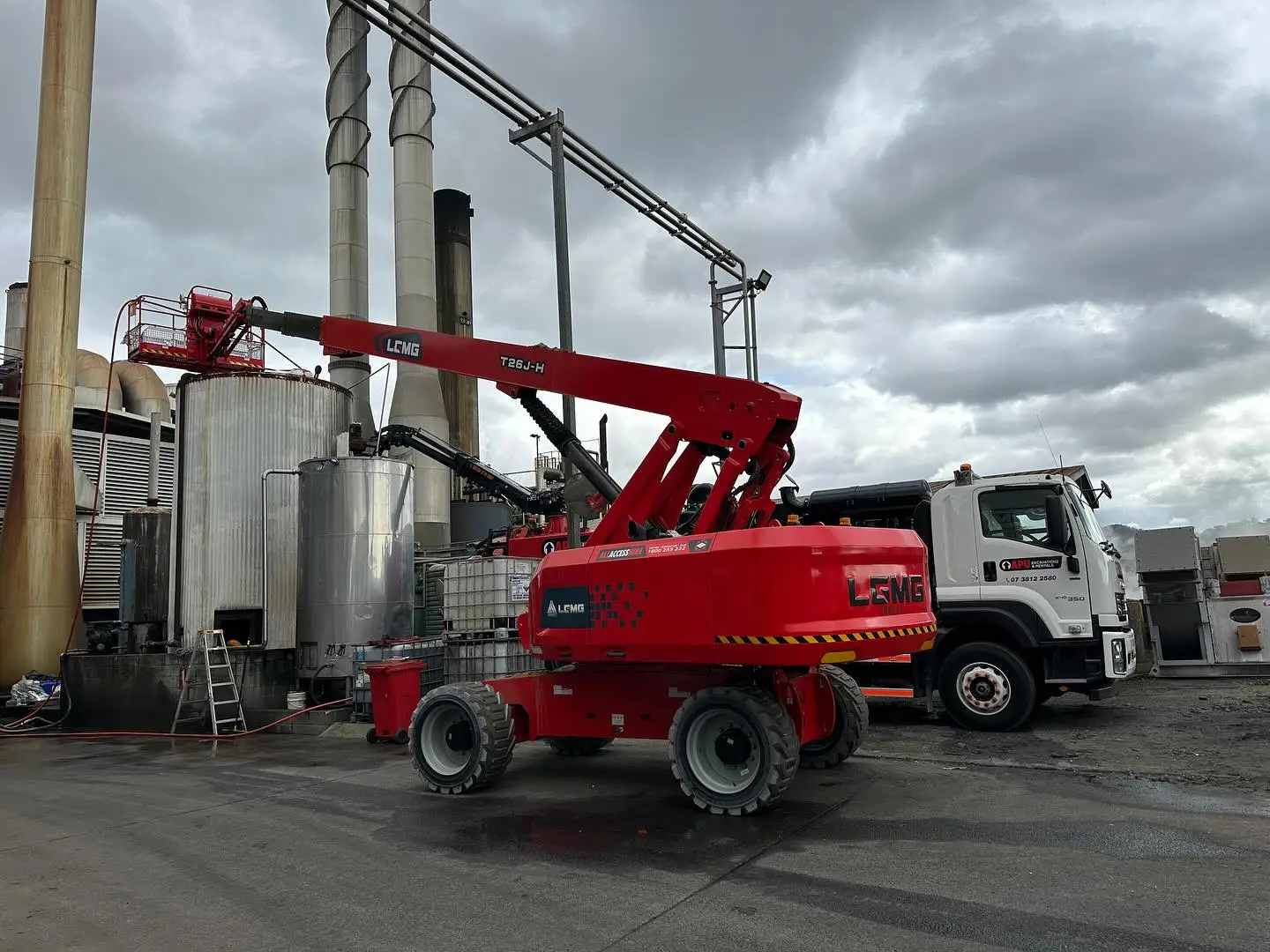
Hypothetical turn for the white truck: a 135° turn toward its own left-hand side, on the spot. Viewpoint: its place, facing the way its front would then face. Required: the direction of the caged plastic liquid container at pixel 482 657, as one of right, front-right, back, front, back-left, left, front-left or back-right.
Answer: front-left

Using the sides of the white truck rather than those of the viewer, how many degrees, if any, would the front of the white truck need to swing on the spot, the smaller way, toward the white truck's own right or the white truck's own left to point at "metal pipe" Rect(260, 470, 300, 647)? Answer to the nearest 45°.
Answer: approximately 180°

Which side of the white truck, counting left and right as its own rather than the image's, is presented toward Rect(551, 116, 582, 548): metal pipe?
back

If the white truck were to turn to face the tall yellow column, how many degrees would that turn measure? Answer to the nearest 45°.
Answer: approximately 180°

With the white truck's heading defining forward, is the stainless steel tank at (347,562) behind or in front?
behind

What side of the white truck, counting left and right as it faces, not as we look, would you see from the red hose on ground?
back

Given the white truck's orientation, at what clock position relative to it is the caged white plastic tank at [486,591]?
The caged white plastic tank is roughly at 6 o'clock from the white truck.

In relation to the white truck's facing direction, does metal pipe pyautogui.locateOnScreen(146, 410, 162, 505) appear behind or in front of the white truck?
behind

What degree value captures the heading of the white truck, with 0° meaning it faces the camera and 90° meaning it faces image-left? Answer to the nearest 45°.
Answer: approximately 270°

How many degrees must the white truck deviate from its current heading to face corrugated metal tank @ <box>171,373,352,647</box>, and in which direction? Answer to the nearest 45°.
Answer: approximately 180°
